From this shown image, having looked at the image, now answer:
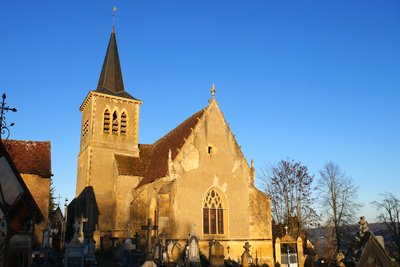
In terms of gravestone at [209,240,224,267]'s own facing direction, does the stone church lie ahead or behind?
behind

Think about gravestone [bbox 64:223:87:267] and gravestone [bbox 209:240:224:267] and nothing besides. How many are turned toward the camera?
2

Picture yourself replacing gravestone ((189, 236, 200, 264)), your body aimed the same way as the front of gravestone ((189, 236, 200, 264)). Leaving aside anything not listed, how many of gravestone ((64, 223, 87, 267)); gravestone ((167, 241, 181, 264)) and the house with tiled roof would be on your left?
0

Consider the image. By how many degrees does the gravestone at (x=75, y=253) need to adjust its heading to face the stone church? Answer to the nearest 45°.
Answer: approximately 135° to its left

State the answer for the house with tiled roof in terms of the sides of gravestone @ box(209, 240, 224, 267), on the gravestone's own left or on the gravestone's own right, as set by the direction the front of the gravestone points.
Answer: on the gravestone's own right

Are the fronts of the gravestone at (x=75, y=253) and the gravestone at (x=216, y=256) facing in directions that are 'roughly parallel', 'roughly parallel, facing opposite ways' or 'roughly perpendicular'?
roughly parallel

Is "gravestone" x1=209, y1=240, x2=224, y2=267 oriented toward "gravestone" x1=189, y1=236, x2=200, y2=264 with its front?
no

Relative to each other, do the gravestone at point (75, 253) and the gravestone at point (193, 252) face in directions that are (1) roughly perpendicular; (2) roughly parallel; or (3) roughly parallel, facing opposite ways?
roughly parallel

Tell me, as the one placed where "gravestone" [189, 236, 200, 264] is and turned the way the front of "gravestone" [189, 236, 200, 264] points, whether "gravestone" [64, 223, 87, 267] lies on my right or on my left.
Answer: on my right

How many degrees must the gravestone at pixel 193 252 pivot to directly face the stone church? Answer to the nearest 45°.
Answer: approximately 180°

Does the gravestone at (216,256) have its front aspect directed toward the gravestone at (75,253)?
no

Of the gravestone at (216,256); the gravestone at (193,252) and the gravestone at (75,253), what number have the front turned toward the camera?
3

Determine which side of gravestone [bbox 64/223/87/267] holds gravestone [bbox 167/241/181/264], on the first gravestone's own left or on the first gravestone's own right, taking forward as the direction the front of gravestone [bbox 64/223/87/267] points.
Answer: on the first gravestone's own left

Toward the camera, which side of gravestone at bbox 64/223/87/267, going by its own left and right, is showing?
front

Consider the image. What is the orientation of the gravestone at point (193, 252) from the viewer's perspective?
toward the camera

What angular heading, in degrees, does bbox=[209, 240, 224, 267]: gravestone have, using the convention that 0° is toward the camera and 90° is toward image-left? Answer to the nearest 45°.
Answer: approximately 0°

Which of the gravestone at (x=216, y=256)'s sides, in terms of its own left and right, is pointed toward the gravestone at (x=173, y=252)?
right
